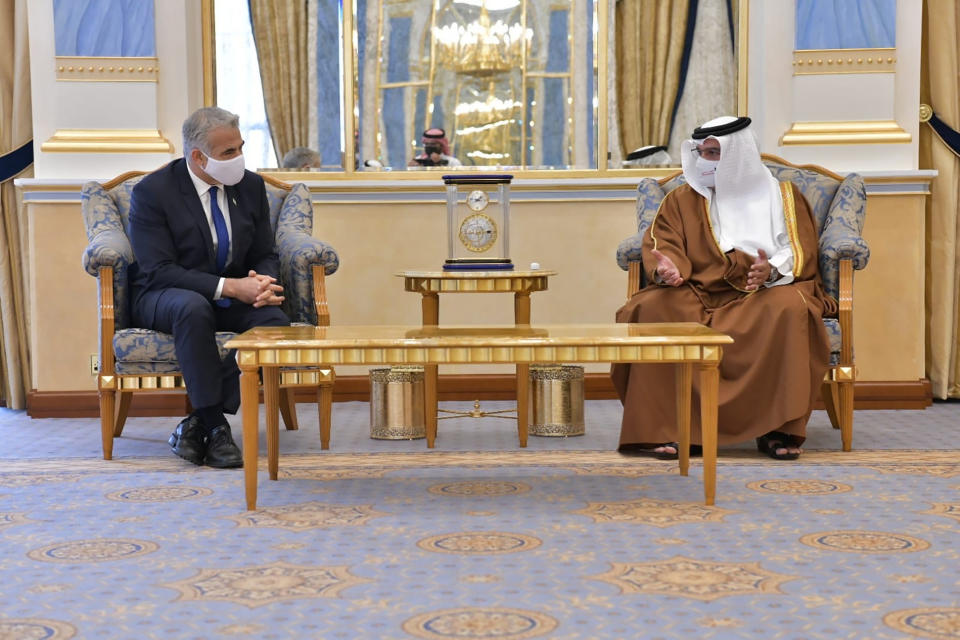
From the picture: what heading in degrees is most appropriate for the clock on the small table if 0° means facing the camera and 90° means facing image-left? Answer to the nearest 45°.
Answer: approximately 0°

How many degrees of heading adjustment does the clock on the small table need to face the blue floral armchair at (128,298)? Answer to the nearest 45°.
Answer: approximately 90° to its right

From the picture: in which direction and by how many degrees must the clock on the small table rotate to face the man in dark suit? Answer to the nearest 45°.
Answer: approximately 45° to its right

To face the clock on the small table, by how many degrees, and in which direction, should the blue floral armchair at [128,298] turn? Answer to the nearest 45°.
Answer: approximately 90° to its left

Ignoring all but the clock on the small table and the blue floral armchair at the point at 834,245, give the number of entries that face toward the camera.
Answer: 2

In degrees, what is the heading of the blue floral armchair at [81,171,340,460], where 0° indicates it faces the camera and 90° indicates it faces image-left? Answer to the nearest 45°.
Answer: approximately 0°

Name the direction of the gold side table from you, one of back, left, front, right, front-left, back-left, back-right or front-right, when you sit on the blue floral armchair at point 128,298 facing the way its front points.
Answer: left

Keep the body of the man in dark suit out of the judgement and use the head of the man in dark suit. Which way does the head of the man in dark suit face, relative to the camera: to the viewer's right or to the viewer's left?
to the viewer's right
